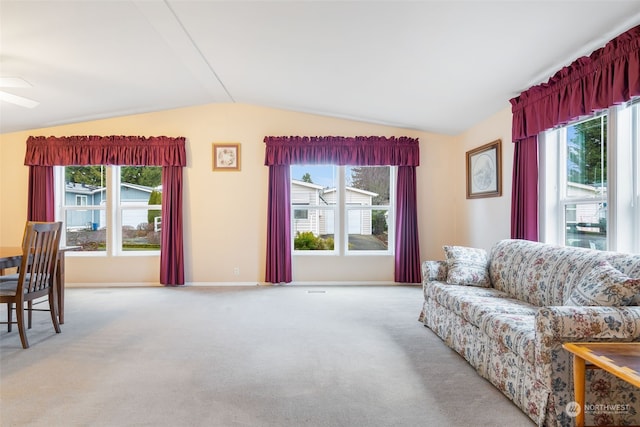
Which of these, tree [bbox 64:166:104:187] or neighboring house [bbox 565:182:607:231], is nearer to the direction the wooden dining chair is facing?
the tree

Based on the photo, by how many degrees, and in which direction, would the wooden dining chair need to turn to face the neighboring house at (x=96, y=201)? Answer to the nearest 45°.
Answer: approximately 45° to its right

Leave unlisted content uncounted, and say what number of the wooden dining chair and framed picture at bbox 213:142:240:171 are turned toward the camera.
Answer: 1

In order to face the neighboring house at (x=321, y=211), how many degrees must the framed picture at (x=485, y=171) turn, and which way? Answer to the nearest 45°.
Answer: approximately 45° to its right

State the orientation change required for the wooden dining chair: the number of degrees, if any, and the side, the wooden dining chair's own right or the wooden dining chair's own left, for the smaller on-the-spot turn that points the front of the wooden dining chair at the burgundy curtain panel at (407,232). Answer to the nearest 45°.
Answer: approximately 135° to the wooden dining chair's own right

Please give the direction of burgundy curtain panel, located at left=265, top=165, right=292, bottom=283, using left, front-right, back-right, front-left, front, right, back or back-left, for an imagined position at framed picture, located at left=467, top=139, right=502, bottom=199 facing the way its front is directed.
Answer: front-right

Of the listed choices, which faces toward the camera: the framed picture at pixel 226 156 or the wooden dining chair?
the framed picture

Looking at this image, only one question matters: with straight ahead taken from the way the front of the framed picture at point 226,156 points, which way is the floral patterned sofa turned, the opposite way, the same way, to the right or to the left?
to the right

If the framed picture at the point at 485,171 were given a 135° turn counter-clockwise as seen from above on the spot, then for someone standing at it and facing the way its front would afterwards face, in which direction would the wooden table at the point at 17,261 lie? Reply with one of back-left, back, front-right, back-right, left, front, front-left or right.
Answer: back-right

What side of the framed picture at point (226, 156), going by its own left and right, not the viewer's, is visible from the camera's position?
front

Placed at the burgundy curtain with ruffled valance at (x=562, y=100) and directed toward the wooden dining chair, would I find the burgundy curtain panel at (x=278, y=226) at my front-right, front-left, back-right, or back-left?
front-right

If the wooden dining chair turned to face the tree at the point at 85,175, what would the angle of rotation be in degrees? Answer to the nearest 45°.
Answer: approximately 45° to its right

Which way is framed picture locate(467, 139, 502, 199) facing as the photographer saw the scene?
facing the viewer and to the left of the viewer

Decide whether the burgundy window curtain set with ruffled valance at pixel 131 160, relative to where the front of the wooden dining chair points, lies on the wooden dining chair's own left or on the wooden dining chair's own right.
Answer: on the wooden dining chair's own right

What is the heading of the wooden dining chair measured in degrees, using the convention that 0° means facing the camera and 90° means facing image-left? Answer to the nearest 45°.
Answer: approximately 135°

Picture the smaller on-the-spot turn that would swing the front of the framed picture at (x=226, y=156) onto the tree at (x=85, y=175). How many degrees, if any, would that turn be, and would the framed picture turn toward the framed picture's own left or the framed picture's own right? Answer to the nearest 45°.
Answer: approximately 90° to the framed picture's own right

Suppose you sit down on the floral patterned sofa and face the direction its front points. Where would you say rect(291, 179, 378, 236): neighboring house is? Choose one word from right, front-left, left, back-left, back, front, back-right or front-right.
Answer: right
